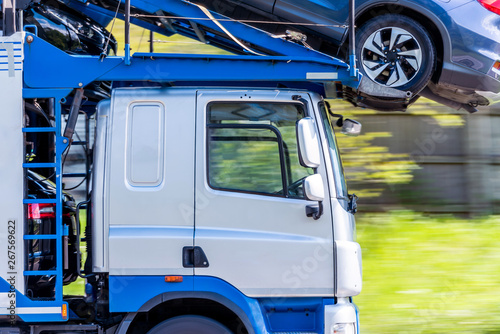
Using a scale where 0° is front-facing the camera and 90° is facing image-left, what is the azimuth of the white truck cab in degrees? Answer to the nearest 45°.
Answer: approximately 270°
